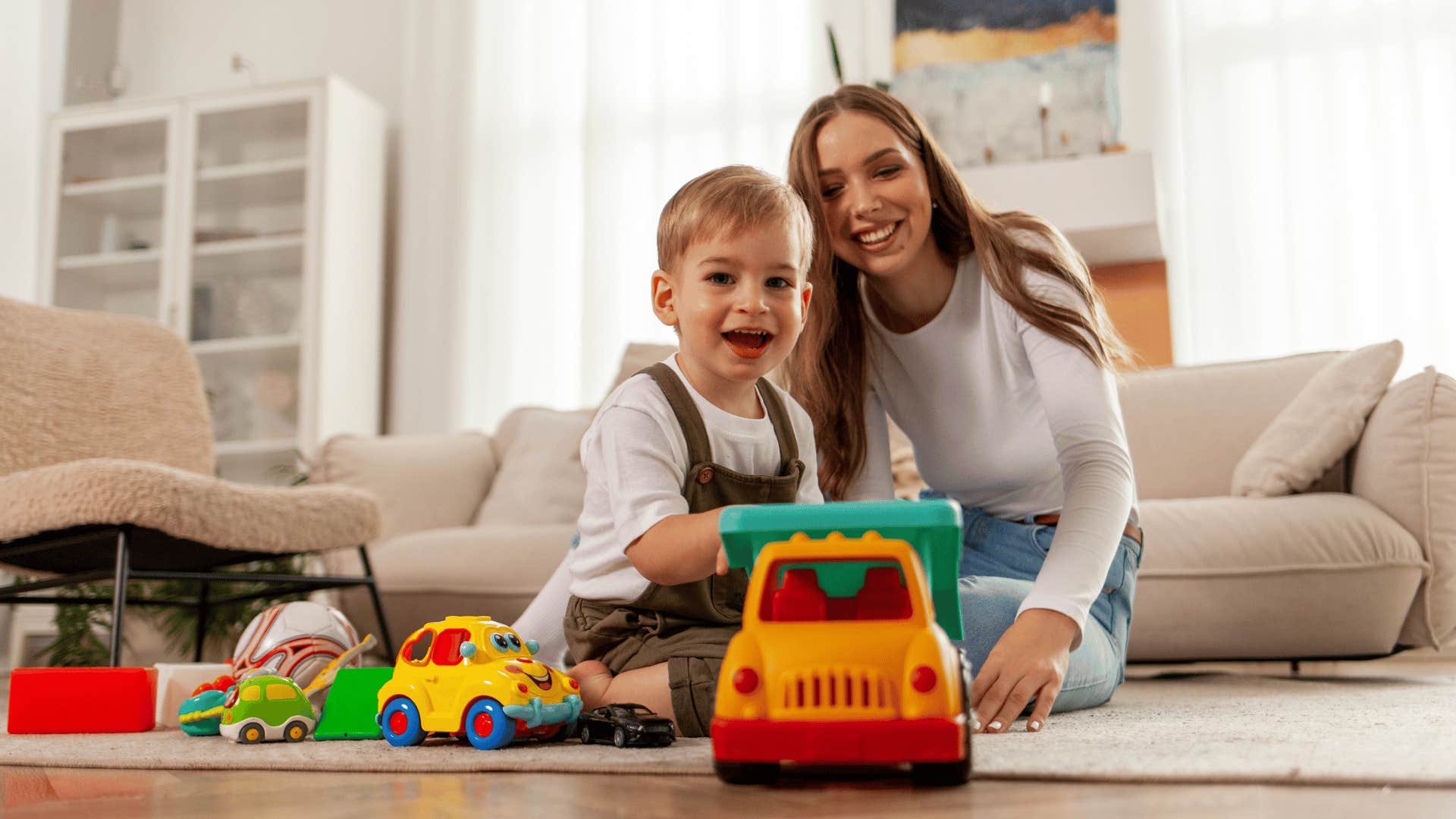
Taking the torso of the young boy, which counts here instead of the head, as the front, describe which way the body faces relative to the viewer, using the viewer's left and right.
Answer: facing the viewer and to the right of the viewer

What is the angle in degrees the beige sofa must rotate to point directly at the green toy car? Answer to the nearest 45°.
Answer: approximately 45° to its right

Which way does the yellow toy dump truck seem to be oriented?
toward the camera

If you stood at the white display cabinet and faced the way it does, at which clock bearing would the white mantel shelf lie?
The white mantel shelf is roughly at 9 o'clock from the white display cabinet.

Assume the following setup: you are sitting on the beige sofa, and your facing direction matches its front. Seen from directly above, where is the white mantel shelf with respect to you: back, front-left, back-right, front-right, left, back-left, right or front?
back

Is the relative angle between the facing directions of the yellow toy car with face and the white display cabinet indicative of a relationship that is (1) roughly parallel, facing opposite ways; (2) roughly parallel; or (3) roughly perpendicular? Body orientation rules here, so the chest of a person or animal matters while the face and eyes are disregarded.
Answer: roughly perpendicular

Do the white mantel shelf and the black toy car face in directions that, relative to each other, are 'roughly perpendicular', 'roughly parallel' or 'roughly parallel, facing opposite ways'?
roughly perpendicular

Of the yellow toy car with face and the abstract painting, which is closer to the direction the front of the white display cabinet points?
the yellow toy car with face

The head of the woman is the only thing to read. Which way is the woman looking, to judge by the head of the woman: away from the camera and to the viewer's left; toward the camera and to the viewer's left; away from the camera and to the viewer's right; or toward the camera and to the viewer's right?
toward the camera and to the viewer's left

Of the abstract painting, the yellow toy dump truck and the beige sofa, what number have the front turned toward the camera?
3

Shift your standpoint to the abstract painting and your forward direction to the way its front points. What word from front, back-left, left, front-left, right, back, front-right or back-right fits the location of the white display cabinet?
right

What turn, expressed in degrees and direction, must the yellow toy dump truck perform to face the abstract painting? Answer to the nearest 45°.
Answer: approximately 180°

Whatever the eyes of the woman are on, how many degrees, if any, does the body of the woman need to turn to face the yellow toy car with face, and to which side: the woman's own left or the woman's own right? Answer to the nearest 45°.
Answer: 0° — they already face it

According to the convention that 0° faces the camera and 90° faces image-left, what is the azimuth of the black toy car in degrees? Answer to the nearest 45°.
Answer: approximately 315°
